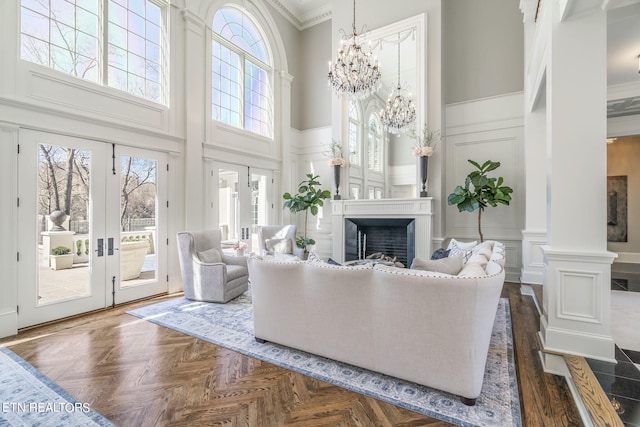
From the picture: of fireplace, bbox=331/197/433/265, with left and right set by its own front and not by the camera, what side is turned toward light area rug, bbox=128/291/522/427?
front

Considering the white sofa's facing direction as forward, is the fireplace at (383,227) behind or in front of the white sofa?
in front

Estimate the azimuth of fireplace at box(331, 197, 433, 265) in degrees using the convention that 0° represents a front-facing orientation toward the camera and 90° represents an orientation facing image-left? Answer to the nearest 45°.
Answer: approximately 0°

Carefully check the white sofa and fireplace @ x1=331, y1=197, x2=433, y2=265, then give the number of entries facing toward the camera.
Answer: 1

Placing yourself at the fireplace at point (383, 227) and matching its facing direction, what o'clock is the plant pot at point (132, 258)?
The plant pot is roughly at 2 o'clock from the fireplace.

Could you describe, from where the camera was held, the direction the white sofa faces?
facing away from the viewer and to the right of the viewer

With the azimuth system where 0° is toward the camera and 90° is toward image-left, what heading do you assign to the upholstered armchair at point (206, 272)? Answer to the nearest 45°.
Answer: approximately 315°

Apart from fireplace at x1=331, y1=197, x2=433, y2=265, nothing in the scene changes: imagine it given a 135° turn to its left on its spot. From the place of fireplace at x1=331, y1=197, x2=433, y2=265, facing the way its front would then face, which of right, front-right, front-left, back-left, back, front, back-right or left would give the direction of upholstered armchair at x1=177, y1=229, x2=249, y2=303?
back

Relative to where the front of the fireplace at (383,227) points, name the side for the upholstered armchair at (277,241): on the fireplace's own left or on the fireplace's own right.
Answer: on the fireplace's own right
